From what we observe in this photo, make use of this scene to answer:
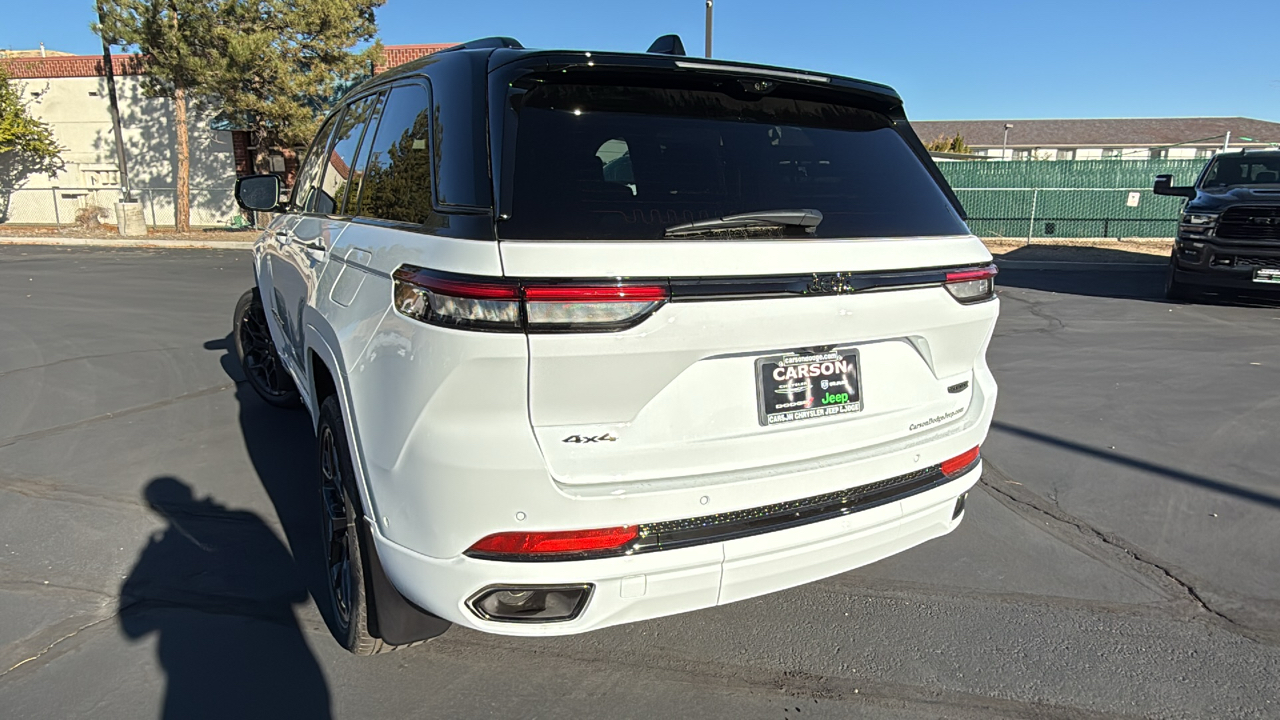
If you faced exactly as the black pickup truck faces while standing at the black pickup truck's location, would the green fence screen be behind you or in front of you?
behind

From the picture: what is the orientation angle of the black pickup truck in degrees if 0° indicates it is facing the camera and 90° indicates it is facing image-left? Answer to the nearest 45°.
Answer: approximately 0°

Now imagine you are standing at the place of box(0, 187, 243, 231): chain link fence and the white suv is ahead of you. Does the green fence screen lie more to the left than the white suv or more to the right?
left

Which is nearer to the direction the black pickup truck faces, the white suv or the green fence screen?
the white suv

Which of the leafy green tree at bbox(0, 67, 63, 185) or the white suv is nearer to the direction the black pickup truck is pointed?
the white suv

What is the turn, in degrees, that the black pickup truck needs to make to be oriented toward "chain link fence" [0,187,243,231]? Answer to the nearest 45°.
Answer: approximately 90° to its right

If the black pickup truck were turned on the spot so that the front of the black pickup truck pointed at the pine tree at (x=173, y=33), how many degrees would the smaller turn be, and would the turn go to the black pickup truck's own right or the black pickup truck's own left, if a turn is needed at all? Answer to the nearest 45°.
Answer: approximately 90° to the black pickup truck's own right

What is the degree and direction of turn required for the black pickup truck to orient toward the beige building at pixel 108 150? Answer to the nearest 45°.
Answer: approximately 90° to its right

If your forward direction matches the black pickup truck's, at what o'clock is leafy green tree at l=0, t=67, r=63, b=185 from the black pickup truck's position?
The leafy green tree is roughly at 3 o'clock from the black pickup truck.
